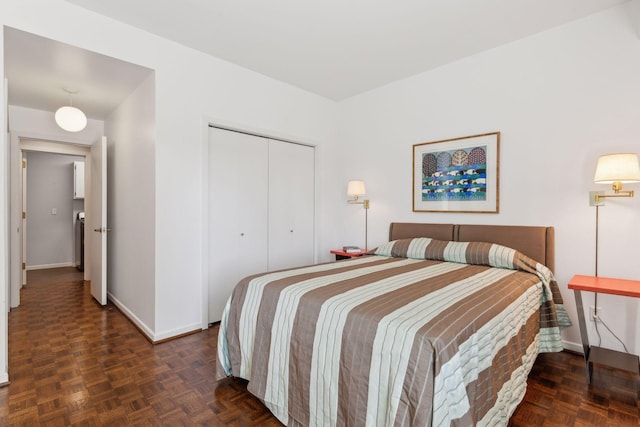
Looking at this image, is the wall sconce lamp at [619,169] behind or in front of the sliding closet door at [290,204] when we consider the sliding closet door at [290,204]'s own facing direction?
in front

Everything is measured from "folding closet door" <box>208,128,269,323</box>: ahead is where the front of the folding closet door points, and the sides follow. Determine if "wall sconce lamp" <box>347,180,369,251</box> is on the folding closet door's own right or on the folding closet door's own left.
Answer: on the folding closet door's own left

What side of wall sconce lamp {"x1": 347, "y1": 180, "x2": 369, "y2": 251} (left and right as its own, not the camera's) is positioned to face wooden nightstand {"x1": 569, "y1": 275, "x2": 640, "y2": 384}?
left

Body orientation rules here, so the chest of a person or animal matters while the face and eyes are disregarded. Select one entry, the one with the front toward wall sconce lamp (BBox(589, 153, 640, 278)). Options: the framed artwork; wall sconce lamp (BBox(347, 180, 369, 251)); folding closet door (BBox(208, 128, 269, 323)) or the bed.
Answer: the folding closet door

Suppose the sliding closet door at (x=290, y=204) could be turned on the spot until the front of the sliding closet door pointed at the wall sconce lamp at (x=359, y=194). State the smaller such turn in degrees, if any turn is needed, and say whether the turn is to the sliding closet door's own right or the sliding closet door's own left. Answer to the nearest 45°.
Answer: approximately 45° to the sliding closet door's own left

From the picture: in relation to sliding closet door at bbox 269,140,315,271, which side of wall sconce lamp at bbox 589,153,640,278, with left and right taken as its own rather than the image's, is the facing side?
right

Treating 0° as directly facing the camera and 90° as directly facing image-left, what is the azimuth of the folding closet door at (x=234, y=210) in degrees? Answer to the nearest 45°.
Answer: approximately 315°

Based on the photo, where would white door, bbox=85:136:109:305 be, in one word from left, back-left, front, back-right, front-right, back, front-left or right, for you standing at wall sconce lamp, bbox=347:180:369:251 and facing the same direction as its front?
front-right

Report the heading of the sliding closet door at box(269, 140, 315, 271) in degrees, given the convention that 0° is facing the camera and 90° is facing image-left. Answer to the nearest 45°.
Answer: approximately 315°

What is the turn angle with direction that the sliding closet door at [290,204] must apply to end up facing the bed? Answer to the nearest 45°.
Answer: approximately 45° to its right

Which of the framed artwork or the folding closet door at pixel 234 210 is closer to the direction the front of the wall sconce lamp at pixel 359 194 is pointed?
the folding closet door

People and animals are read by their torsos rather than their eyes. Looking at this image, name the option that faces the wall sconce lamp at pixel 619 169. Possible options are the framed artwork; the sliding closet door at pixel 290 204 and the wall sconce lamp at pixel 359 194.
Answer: the sliding closet door

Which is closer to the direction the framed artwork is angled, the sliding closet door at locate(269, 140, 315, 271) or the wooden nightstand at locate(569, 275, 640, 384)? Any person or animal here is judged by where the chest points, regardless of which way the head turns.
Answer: the sliding closet door

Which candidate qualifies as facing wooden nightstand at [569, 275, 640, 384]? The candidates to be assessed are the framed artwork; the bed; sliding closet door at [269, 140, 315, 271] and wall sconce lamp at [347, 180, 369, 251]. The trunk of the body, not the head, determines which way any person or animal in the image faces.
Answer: the sliding closet door
